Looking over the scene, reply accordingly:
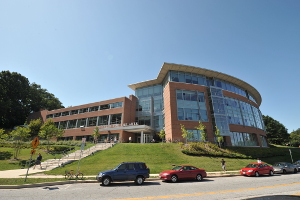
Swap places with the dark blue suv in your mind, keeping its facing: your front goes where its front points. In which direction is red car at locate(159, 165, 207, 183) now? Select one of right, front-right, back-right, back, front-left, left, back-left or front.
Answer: back

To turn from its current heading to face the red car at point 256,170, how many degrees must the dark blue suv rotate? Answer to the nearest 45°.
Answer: approximately 180°

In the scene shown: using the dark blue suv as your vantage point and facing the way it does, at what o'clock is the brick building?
The brick building is roughly at 4 o'clock from the dark blue suv.

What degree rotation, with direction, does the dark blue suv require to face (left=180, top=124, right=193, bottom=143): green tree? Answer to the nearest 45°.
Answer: approximately 135° to its right

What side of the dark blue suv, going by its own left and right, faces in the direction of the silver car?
back

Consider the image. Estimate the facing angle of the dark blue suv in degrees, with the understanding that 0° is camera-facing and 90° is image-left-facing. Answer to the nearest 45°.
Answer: approximately 90°
